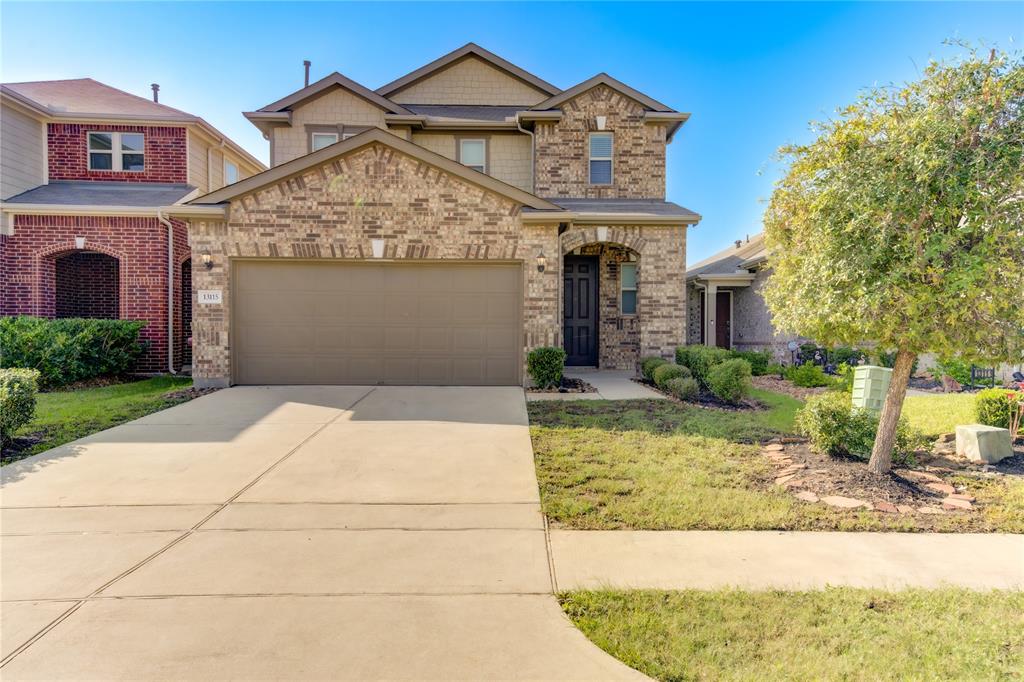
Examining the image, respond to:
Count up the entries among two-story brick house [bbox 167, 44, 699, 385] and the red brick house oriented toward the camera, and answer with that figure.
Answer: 2

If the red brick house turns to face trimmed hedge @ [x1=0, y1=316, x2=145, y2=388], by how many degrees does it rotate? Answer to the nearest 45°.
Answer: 0° — it already faces it

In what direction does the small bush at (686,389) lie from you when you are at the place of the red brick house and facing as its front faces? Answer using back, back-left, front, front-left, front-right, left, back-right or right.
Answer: front-left

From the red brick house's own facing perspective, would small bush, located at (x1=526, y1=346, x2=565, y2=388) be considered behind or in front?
in front

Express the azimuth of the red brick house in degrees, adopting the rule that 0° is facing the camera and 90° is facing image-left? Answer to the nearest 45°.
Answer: approximately 0°

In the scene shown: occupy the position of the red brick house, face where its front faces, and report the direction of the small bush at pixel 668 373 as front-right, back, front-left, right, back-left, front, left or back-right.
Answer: front-left
